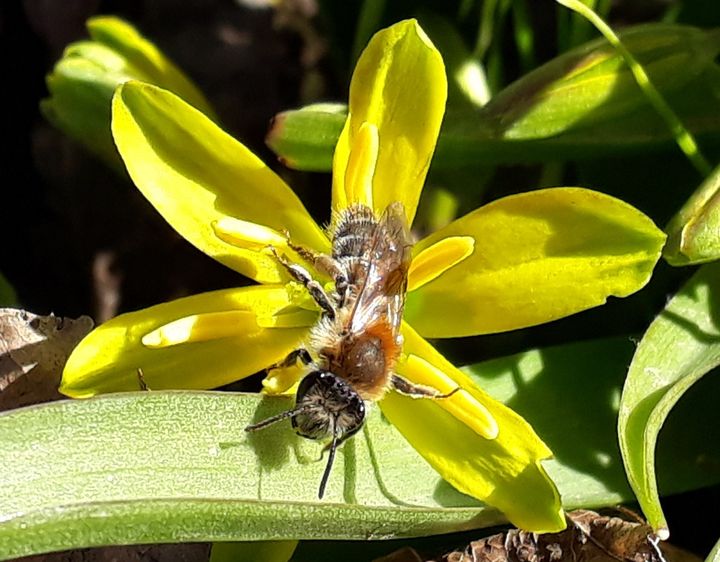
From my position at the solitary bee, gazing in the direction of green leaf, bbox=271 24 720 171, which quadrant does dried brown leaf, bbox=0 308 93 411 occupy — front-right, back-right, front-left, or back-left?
back-left

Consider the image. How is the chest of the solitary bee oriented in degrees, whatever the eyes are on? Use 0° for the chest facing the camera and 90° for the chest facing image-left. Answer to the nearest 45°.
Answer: approximately 0°

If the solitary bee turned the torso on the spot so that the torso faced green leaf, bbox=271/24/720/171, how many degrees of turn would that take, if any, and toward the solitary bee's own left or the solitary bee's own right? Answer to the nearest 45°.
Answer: approximately 135° to the solitary bee's own left
